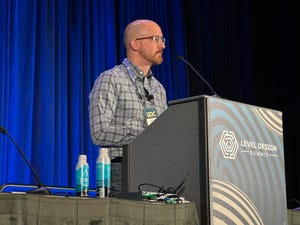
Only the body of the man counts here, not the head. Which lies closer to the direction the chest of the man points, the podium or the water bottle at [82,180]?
the podium

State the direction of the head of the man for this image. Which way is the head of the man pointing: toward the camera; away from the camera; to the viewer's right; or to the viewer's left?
to the viewer's right

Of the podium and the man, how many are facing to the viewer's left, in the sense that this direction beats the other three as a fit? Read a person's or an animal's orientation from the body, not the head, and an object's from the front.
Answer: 0

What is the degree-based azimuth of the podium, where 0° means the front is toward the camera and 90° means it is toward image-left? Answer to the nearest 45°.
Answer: approximately 315°

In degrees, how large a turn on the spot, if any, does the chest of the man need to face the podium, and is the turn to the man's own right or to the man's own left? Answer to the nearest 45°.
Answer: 0° — they already face it

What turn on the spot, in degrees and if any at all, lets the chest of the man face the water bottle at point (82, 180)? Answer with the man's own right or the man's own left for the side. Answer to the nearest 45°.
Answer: approximately 45° to the man's own right

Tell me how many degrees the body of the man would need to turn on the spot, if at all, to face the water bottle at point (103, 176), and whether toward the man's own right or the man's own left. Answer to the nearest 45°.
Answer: approximately 45° to the man's own right
